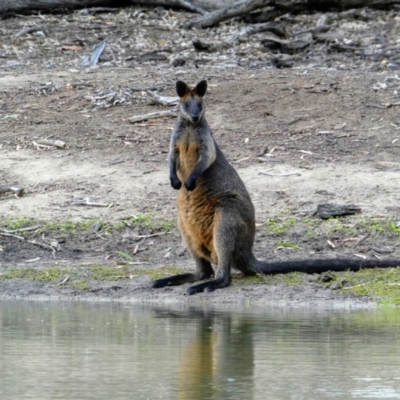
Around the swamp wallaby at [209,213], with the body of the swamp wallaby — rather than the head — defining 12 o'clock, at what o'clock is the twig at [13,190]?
The twig is roughly at 3 o'clock from the swamp wallaby.

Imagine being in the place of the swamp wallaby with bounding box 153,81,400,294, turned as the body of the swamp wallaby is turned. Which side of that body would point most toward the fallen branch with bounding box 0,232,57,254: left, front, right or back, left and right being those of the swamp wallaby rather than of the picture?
right

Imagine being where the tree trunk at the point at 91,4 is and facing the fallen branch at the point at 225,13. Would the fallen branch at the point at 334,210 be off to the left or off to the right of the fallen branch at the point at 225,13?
right

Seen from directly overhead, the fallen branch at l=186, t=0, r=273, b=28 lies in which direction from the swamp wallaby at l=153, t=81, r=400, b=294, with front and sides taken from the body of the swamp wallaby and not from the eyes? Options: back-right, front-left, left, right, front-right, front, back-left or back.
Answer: back-right

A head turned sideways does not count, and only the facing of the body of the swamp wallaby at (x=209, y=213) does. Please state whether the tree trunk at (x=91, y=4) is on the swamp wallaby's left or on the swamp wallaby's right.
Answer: on the swamp wallaby's right

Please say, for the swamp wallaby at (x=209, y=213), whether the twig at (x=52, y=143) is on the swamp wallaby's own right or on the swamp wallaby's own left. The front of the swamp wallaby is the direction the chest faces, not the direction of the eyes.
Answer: on the swamp wallaby's own right

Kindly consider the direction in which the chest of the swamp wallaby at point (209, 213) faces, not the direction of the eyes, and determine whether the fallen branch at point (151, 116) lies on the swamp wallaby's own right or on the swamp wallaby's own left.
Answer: on the swamp wallaby's own right

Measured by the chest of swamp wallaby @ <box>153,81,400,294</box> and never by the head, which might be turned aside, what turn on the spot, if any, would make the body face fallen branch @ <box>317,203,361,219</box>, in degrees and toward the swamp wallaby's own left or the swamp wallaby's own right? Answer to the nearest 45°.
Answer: approximately 180°

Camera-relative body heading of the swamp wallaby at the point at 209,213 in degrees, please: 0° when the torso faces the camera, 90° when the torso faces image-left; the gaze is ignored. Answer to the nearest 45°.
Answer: approximately 45°

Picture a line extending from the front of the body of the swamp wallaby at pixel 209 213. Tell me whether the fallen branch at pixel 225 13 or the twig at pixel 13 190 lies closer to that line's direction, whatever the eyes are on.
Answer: the twig

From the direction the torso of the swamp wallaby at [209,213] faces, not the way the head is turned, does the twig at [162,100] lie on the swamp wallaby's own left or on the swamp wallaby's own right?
on the swamp wallaby's own right

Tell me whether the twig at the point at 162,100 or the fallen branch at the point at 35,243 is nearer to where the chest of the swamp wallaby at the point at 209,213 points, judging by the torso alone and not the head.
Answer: the fallen branch

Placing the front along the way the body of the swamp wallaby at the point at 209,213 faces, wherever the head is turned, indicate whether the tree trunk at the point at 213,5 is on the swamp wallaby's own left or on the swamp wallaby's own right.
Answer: on the swamp wallaby's own right
